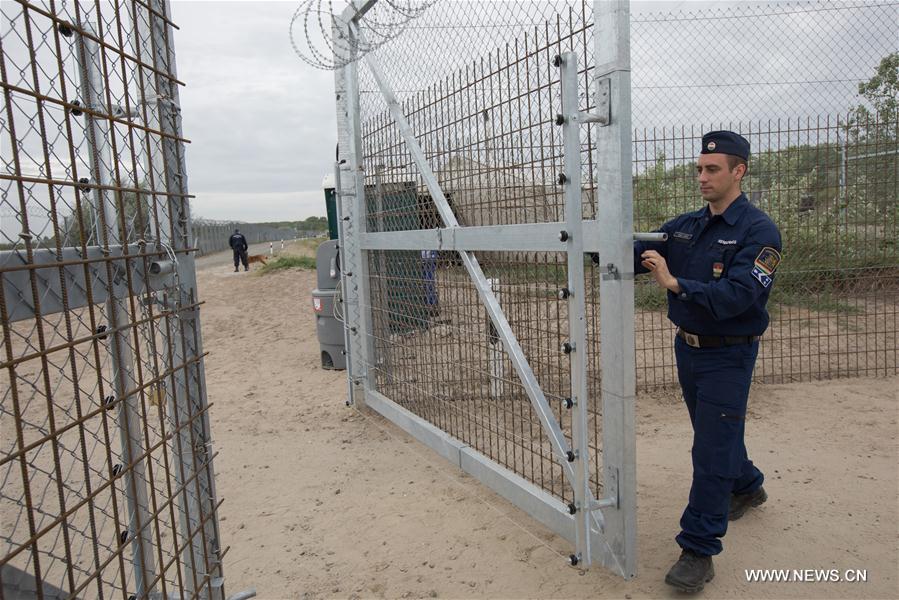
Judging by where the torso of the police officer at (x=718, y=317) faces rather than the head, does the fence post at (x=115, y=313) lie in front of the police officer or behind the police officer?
in front

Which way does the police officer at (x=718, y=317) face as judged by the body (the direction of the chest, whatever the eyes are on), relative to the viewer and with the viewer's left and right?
facing the viewer and to the left of the viewer

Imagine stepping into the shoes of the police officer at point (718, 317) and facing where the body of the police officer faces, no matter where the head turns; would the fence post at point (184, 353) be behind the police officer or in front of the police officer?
in front

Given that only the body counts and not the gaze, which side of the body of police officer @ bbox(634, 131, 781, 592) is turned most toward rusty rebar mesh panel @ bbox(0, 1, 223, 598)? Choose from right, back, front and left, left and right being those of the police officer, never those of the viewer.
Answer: front
